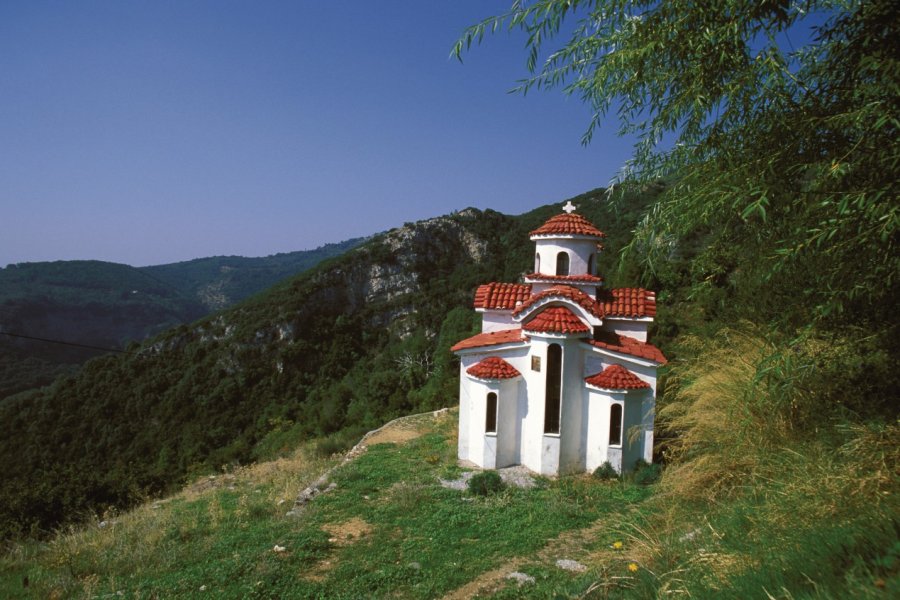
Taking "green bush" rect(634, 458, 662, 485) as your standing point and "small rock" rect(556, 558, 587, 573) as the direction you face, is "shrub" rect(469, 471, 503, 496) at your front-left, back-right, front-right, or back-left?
front-right

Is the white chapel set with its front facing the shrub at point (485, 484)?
no
